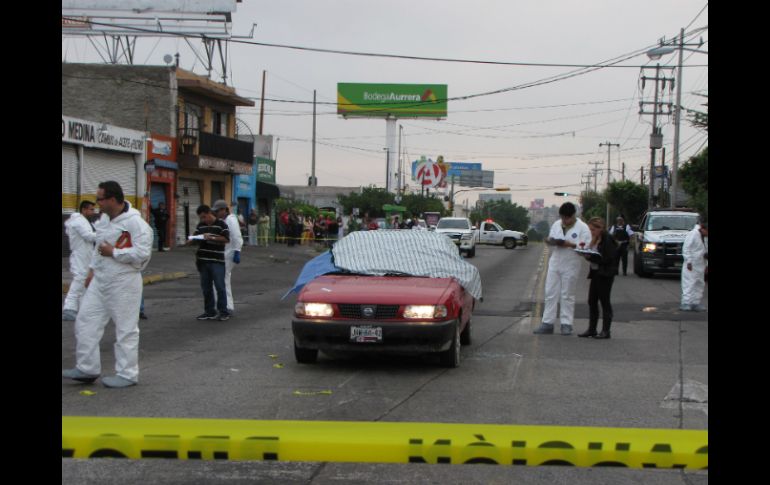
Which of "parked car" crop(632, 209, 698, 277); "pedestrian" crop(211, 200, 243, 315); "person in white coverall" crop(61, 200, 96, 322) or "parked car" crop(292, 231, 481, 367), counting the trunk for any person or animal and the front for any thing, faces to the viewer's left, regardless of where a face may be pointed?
the pedestrian

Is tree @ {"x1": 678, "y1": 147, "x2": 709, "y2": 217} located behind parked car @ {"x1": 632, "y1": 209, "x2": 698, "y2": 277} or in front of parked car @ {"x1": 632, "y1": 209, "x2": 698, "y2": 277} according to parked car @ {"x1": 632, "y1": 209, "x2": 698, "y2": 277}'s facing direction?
behind

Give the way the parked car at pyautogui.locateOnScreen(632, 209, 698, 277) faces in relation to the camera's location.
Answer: facing the viewer

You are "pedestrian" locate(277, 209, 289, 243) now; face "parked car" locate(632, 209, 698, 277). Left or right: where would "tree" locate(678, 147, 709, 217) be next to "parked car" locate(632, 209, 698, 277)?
left

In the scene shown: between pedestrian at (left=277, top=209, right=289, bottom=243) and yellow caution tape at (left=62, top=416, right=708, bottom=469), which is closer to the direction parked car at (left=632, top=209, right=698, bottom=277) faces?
the yellow caution tape

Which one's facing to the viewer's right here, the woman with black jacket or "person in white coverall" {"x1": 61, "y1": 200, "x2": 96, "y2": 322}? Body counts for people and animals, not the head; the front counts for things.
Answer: the person in white coverall

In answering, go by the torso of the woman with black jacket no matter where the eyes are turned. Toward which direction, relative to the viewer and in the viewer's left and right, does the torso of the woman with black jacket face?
facing to the left of the viewer

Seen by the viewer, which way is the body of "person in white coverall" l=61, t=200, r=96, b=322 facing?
to the viewer's right

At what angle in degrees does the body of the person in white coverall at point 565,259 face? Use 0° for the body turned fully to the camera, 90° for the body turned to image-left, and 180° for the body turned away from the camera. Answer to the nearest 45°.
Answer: approximately 45°

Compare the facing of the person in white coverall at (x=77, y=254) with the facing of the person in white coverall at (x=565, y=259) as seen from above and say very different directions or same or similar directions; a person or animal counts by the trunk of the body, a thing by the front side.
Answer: very different directions
